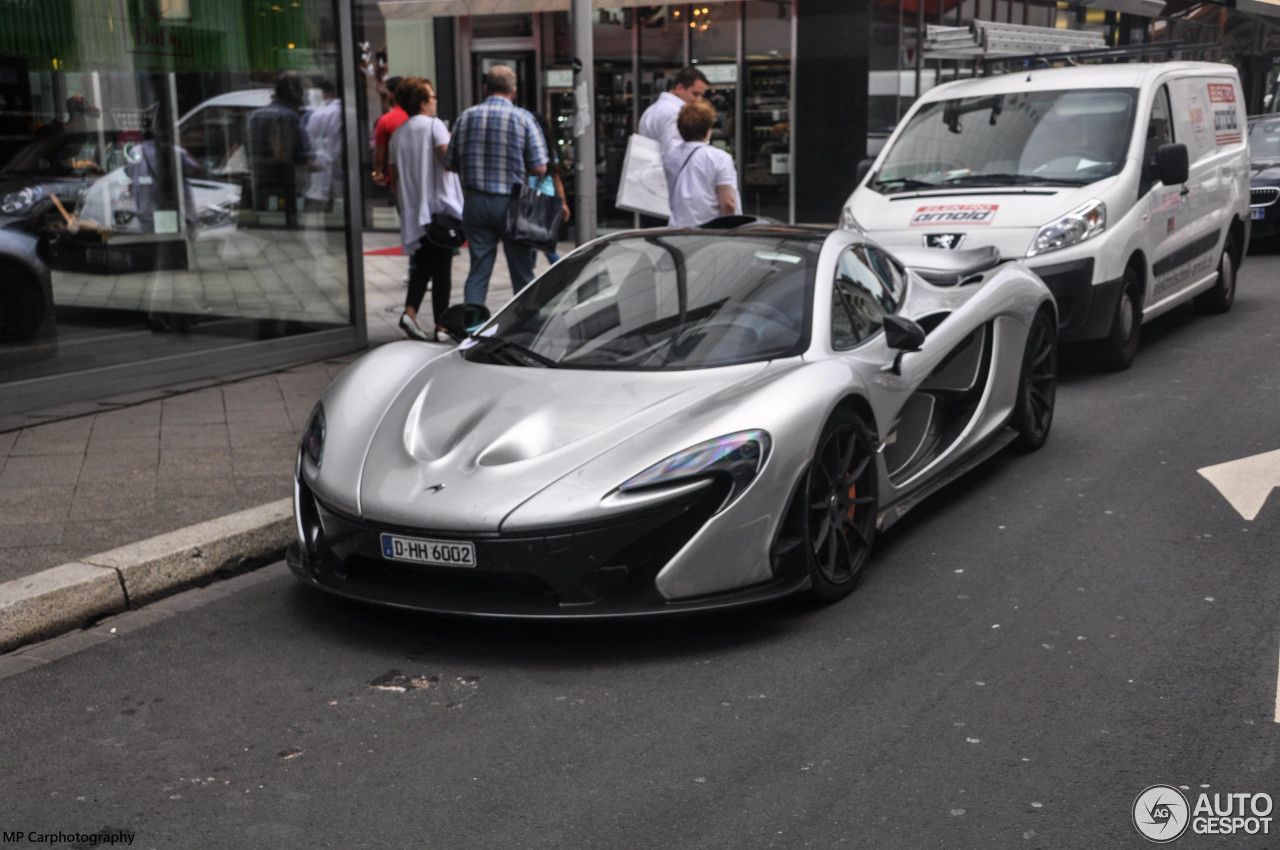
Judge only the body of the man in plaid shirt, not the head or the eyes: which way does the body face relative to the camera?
away from the camera

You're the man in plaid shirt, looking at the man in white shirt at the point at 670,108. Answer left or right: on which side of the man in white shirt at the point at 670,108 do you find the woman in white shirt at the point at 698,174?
right

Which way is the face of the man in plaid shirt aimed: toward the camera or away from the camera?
away from the camera

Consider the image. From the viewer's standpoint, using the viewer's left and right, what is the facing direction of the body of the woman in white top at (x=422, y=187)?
facing away from the viewer and to the right of the viewer

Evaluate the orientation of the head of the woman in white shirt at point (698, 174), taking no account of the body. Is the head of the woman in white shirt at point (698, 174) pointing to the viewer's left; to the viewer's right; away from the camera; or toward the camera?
away from the camera

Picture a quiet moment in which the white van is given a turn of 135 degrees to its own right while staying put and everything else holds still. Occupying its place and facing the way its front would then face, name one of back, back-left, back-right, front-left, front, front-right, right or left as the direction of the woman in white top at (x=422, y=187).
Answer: left

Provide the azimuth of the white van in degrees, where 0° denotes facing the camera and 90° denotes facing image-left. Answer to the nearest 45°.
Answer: approximately 45°

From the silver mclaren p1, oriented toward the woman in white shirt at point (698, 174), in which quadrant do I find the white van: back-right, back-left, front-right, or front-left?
front-right

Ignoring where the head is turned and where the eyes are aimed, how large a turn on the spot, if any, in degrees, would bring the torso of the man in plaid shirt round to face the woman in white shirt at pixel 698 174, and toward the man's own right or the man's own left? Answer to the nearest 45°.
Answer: approximately 90° to the man's own right

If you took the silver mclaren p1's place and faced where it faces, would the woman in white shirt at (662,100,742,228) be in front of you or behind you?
behind

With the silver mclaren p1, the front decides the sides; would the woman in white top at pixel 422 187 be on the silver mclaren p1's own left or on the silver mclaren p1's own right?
on the silver mclaren p1's own right

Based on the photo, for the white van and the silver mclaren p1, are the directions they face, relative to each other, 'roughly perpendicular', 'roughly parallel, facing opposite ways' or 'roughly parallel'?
roughly parallel

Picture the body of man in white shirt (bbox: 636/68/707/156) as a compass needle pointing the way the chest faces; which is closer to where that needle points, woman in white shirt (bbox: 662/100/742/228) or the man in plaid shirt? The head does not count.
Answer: the woman in white shirt

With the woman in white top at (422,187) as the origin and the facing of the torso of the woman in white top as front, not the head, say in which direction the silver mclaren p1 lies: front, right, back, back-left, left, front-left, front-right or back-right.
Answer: back-right

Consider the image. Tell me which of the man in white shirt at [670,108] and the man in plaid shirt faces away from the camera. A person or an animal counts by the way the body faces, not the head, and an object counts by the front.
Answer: the man in plaid shirt

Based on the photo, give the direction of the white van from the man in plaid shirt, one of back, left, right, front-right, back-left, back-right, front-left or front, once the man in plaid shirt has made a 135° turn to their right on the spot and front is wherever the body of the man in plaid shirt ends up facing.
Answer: front-left
